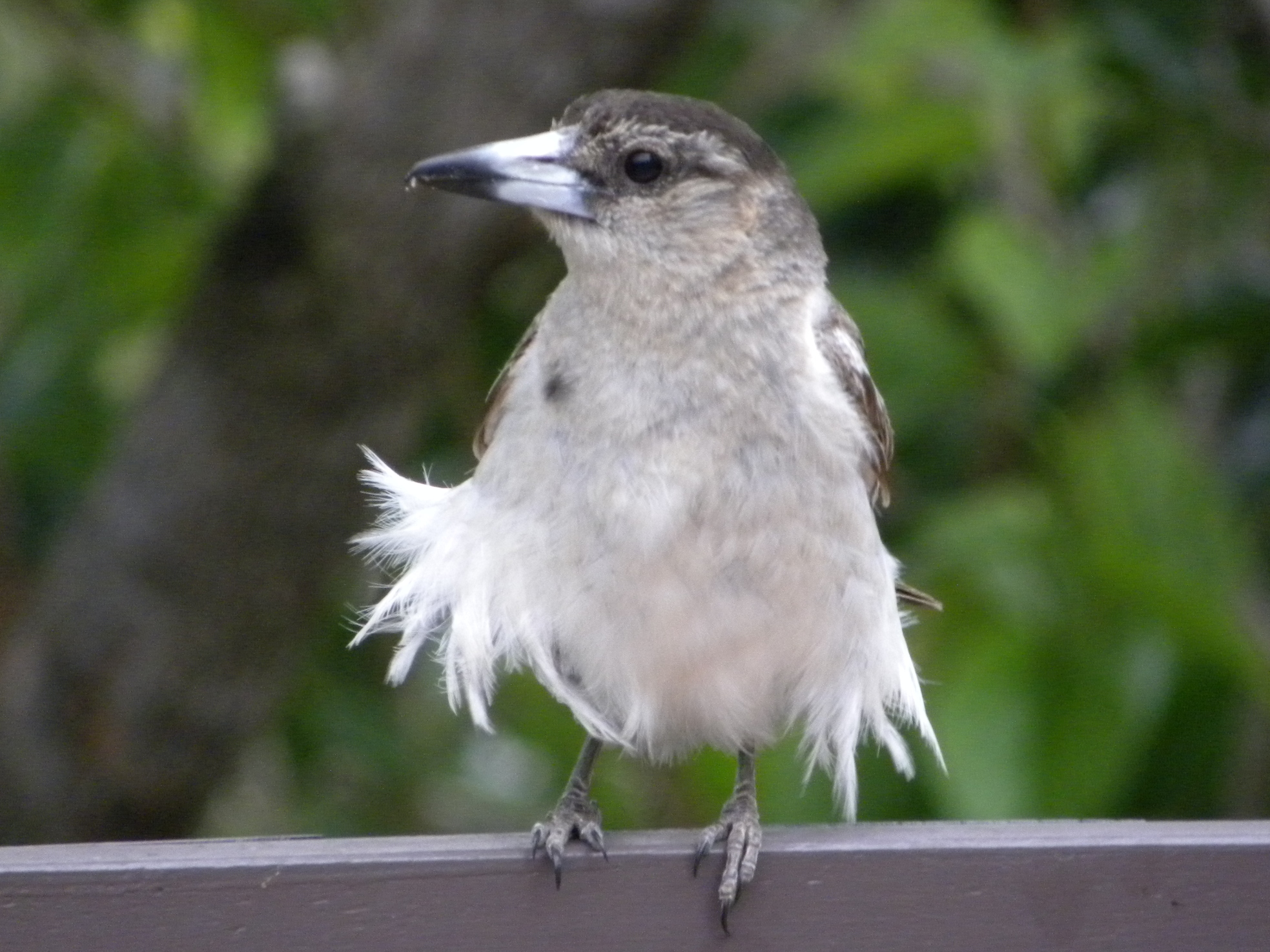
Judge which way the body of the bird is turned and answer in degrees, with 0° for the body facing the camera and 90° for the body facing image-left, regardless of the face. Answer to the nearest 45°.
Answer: approximately 0°
